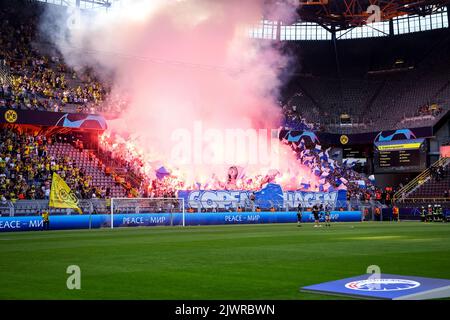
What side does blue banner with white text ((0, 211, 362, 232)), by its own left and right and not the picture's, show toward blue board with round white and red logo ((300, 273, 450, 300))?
front

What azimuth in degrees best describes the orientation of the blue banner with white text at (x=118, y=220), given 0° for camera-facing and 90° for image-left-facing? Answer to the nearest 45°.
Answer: approximately 0°
